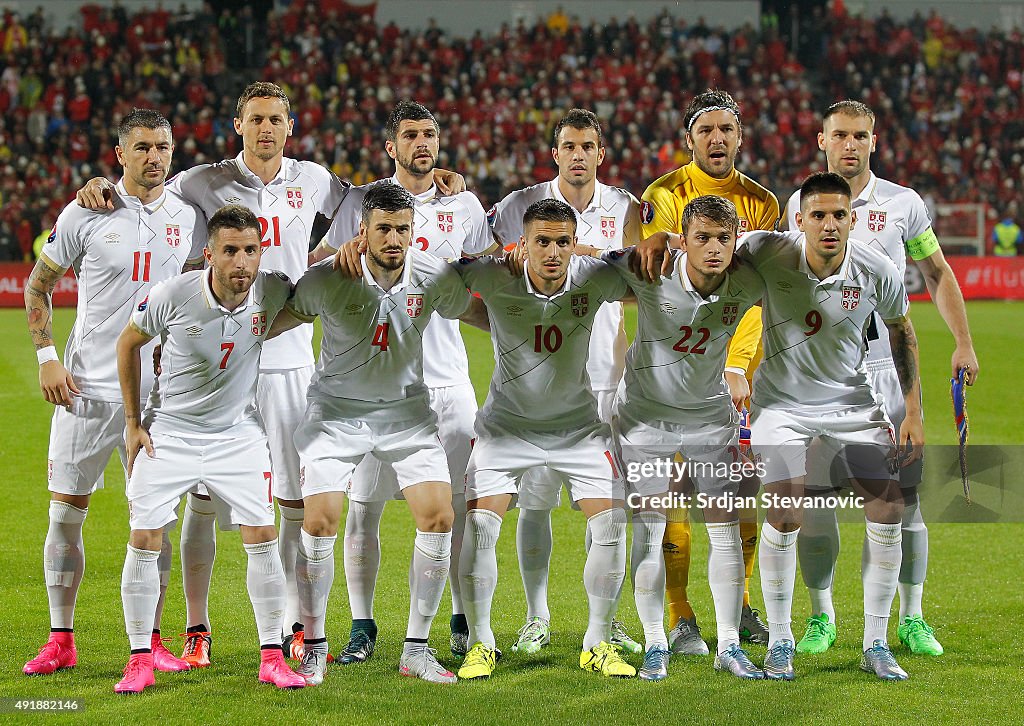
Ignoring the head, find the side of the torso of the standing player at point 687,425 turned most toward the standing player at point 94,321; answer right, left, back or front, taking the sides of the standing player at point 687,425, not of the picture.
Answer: right

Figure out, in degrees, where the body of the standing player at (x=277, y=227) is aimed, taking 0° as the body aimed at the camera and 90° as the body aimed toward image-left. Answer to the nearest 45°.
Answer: approximately 0°

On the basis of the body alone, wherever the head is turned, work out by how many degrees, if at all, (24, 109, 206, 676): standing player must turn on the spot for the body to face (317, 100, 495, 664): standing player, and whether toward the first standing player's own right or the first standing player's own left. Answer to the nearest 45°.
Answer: approximately 90° to the first standing player's own left

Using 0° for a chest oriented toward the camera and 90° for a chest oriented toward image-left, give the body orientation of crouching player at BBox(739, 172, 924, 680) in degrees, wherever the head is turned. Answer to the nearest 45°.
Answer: approximately 0°

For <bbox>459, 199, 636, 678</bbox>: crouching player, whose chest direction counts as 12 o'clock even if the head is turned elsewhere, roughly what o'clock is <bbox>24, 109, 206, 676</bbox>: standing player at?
<bbox>24, 109, 206, 676</bbox>: standing player is roughly at 3 o'clock from <bbox>459, 199, 636, 678</bbox>: crouching player.

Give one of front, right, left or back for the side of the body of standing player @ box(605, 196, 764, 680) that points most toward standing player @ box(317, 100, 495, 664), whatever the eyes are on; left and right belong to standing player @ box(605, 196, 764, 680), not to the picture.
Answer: right
